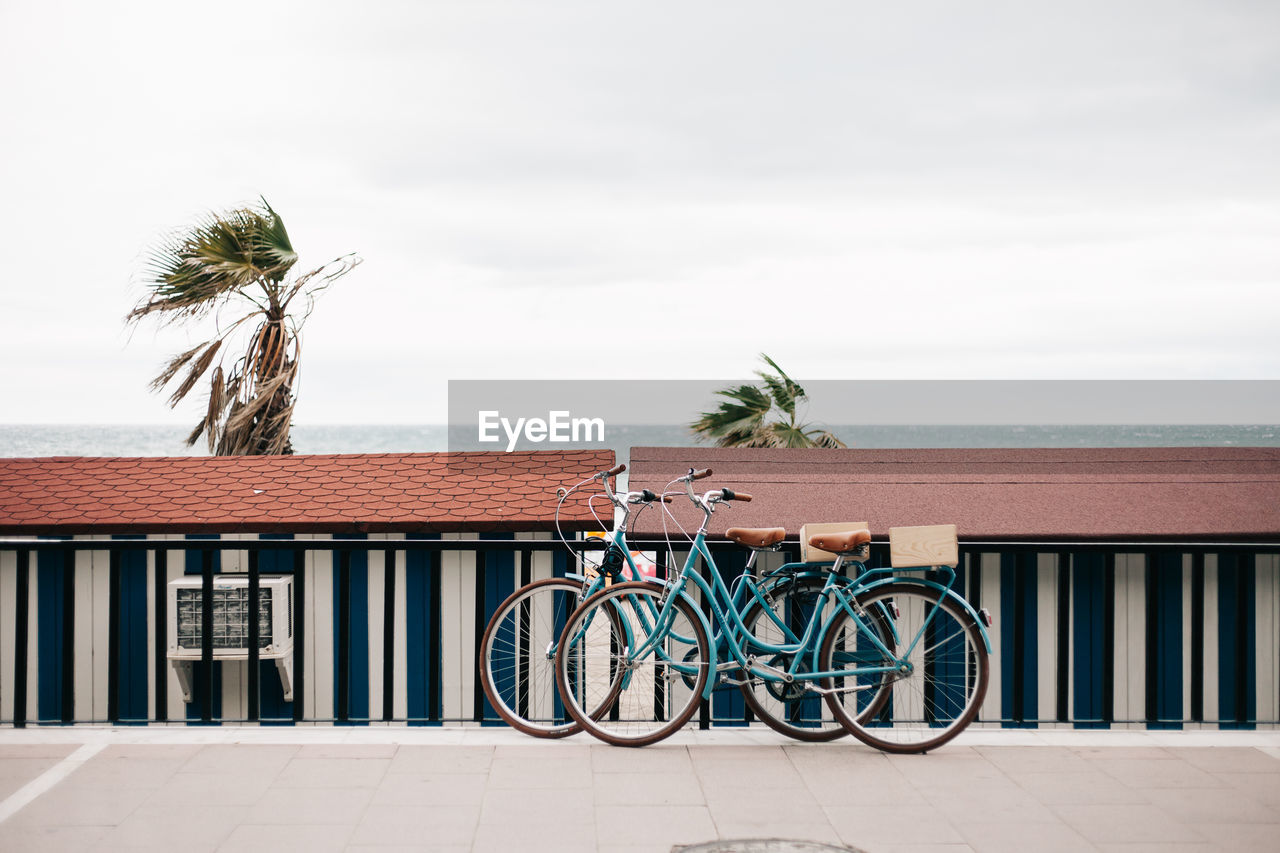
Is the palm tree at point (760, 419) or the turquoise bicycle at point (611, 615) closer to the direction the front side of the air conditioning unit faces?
the turquoise bicycle

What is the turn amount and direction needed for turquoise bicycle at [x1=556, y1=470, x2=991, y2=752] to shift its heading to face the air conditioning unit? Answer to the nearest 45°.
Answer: approximately 45° to its right

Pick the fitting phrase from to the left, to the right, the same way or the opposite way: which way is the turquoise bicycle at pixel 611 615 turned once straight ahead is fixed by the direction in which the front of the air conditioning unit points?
to the right

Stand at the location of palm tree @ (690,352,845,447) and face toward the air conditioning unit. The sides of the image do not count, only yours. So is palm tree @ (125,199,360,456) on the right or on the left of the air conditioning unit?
right

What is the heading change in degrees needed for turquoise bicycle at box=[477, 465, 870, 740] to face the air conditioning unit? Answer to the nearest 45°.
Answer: approximately 45° to its right

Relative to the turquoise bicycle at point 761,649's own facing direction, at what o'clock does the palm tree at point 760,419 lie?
The palm tree is roughly at 3 o'clock from the turquoise bicycle.

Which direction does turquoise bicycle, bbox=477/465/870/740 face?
to the viewer's left

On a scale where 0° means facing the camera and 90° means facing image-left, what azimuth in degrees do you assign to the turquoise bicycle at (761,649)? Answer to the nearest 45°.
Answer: approximately 90°

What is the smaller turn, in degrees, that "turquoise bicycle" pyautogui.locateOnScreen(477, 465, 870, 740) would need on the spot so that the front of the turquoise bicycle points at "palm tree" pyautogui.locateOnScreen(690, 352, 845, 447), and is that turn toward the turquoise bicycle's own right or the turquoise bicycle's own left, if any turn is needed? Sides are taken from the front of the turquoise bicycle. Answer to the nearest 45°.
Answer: approximately 90° to the turquoise bicycle's own right
